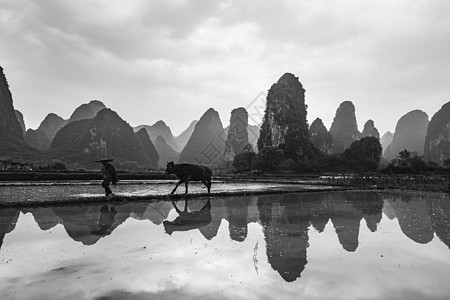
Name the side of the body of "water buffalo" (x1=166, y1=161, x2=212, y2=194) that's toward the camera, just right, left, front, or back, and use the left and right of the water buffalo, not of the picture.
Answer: left
